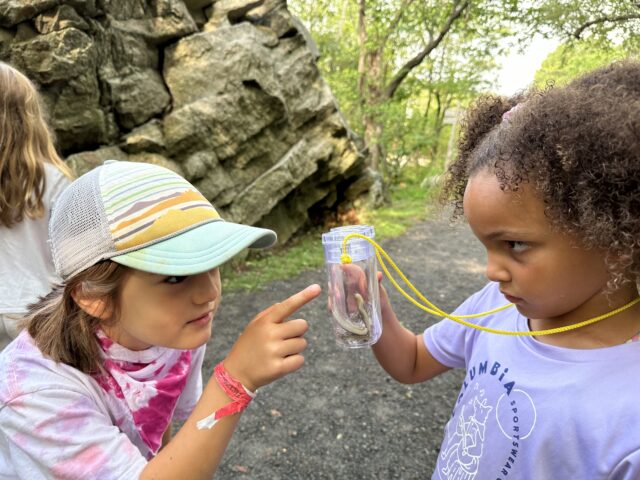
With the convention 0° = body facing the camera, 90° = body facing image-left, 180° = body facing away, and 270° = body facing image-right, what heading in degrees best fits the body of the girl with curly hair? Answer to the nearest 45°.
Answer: approximately 45°

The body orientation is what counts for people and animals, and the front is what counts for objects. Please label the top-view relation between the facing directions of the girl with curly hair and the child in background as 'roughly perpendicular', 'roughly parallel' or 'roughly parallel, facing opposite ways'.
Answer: roughly perpendicular

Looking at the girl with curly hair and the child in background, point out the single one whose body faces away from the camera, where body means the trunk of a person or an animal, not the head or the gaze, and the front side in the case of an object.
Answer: the child in background

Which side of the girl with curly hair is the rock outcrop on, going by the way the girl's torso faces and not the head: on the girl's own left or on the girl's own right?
on the girl's own right

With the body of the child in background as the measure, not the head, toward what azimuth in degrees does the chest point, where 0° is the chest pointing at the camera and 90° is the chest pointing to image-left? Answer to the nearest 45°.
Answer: approximately 180°

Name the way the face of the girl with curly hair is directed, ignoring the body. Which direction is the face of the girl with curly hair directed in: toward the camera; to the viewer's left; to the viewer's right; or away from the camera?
to the viewer's left

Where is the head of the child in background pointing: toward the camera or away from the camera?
away from the camera

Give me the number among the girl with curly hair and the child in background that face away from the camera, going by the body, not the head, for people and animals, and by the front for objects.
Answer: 1

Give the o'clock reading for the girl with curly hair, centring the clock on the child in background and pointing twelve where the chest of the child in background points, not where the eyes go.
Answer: The girl with curly hair is roughly at 5 o'clock from the child in background.
